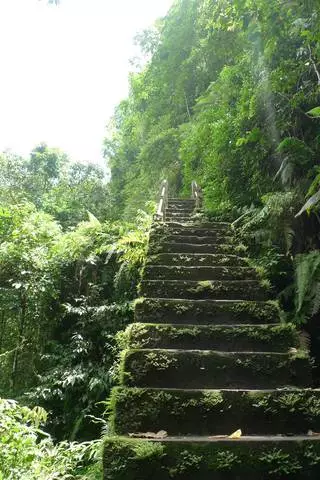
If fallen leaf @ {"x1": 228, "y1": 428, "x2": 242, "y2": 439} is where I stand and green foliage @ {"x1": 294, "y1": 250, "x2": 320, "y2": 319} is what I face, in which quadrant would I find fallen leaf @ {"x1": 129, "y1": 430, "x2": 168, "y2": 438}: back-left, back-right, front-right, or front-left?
back-left

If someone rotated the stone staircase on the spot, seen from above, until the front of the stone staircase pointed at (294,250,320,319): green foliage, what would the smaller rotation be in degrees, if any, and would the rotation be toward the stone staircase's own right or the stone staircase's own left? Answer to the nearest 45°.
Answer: approximately 135° to the stone staircase's own left

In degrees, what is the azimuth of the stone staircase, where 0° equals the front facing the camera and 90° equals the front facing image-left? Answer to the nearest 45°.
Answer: approximately 0°
